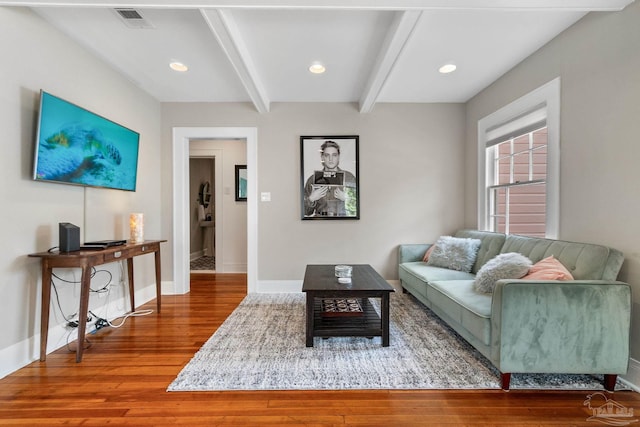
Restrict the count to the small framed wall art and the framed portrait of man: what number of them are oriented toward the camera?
2

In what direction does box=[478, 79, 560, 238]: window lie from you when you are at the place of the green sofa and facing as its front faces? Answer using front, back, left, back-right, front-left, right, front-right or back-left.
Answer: back-right

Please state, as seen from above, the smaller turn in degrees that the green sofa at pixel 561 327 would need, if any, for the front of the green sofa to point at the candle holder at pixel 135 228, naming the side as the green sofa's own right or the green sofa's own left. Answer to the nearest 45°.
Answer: approximately 45° to the green sofa's own right

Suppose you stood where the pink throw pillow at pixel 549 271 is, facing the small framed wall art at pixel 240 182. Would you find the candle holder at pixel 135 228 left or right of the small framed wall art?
left

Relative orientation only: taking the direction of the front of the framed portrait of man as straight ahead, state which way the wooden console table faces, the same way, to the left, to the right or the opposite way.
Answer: to the left

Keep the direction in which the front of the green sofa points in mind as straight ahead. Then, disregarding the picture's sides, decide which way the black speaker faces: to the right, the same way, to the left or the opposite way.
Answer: the opposite way

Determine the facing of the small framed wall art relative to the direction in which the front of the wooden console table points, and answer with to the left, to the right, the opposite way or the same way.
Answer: to the right

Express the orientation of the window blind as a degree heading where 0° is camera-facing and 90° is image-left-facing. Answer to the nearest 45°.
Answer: approximately 45°

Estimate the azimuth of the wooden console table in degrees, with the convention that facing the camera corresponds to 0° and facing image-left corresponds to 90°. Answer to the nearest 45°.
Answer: approximately 315°

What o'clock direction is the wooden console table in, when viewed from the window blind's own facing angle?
The wooden console table is roughly at 12 o'clock from the window blind.
